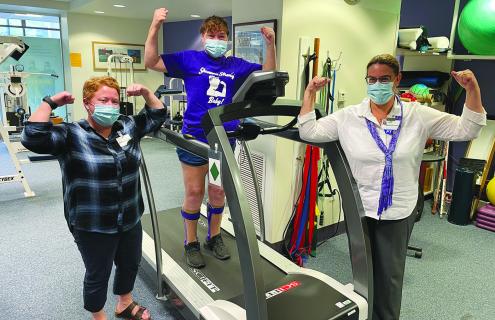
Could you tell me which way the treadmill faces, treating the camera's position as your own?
facing the viewer and to the right of the viewer

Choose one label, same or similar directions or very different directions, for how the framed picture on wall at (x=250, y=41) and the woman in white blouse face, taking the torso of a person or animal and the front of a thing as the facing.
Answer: same or similar directions

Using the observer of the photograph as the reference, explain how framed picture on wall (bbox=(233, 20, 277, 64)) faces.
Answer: facing the viewer and to the left of the viewer

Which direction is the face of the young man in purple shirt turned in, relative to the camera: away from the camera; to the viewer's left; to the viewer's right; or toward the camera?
toward the camera

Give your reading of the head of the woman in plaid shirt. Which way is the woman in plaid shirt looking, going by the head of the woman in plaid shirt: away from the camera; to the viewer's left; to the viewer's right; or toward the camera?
toward the camera

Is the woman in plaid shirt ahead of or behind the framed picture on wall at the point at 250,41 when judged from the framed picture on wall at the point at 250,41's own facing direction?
ahead

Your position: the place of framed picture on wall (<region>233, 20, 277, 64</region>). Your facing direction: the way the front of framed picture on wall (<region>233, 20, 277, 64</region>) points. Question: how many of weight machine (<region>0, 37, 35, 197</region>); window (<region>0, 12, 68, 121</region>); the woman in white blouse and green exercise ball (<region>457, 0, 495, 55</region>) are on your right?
2

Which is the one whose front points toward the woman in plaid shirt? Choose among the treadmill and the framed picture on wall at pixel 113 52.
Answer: the framed picture on wall

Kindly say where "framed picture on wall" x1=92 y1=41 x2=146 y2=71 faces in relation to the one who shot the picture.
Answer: facing the viewer

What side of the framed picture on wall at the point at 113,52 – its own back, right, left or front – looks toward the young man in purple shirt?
front

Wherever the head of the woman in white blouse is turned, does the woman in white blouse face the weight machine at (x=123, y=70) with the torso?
no

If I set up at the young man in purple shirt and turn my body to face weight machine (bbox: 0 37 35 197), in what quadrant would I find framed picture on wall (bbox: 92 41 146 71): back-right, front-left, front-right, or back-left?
front-right

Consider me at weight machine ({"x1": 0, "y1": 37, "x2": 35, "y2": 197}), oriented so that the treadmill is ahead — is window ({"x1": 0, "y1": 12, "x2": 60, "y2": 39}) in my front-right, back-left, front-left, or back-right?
back-left

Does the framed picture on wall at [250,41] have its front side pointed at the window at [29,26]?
no

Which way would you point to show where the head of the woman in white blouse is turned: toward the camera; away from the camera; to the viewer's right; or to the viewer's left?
toward the camera

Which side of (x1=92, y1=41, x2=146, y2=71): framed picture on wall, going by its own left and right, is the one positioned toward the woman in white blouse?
front
